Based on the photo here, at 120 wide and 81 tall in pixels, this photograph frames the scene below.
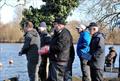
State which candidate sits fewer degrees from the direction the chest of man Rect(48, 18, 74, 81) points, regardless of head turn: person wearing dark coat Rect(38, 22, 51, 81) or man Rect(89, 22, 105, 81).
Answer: the person wearing dark coat

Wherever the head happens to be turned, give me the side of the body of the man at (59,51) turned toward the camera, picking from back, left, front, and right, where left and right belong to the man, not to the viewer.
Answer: left

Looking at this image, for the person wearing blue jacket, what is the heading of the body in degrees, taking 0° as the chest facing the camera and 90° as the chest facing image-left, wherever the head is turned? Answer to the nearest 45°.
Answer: approximately 90°

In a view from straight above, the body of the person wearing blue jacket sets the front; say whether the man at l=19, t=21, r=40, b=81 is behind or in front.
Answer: in front

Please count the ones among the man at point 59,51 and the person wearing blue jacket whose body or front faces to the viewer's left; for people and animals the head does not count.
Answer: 2

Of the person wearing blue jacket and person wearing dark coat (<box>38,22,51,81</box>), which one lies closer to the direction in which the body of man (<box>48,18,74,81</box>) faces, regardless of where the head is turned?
the person wearing dark coat
